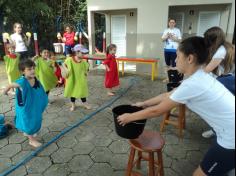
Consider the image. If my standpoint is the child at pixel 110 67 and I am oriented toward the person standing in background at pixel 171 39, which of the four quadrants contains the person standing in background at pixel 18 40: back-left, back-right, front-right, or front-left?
back-left

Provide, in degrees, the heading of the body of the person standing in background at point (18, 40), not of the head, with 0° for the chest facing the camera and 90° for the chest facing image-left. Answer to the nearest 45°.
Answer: approximately 0°

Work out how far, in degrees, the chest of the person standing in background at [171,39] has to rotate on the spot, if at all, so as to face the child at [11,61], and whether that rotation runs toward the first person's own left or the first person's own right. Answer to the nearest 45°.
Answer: approximately 45° to the first person's own right

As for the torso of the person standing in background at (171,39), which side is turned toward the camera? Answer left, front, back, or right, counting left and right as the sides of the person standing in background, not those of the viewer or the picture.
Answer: front

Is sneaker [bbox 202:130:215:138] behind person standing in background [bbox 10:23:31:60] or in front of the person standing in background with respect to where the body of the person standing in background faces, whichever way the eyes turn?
in front

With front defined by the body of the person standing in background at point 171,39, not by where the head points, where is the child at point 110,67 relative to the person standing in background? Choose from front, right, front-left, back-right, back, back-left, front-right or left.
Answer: front-right

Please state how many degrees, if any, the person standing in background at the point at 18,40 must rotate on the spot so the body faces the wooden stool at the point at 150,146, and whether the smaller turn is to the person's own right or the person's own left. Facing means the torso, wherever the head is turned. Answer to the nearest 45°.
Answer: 0° — they already face it

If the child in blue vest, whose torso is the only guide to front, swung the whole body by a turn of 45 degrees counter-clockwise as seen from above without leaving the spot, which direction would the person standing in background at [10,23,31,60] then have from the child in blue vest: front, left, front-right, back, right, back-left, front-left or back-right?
left

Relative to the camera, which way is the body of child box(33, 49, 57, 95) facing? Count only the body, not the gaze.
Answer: toward the camera

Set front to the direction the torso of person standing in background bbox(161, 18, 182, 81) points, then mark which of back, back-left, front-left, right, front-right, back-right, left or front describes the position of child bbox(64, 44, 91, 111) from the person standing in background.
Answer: front-right
